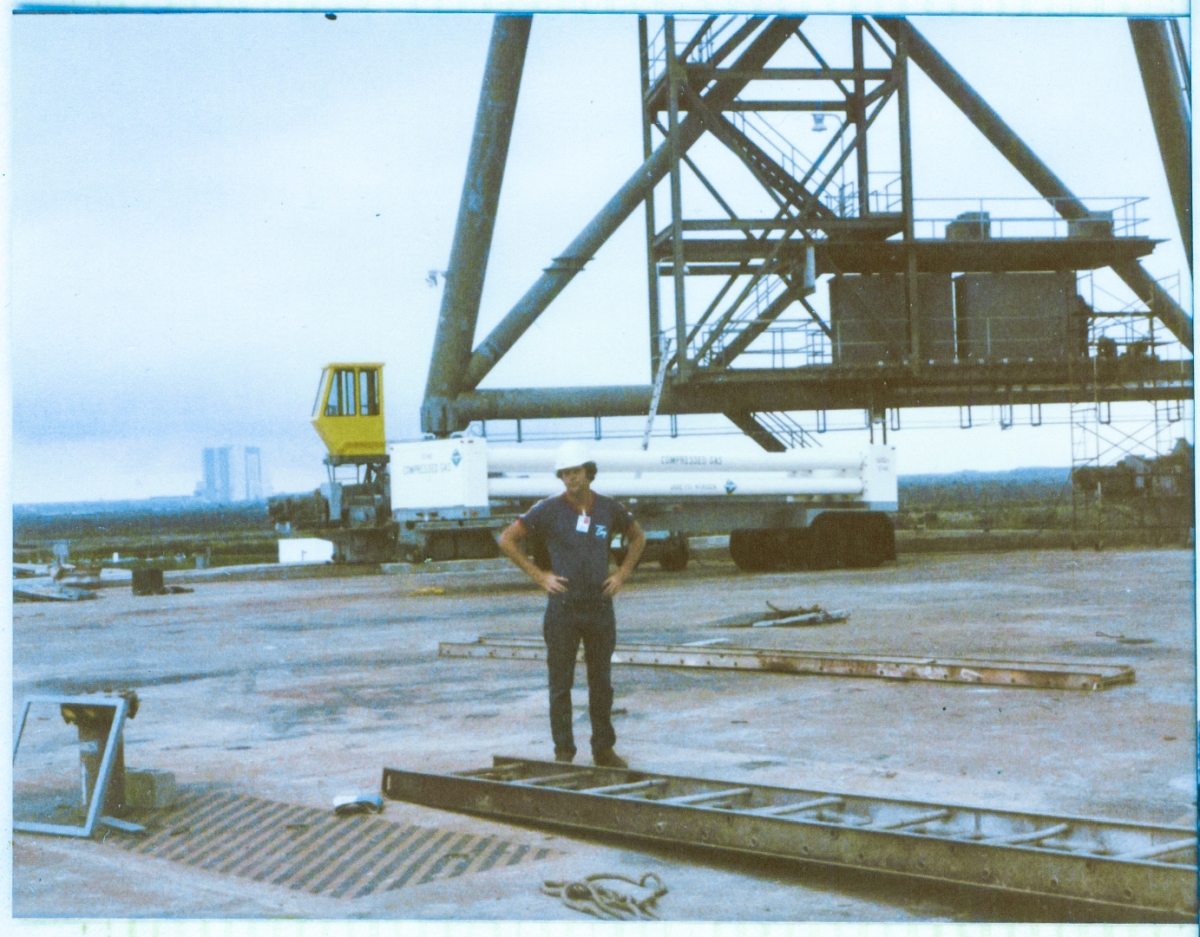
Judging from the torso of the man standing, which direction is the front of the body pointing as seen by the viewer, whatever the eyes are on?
toward the camera

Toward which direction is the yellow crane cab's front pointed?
to the viewer's left

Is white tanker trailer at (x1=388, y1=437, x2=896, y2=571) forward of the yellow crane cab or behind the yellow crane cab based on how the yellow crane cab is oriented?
behind

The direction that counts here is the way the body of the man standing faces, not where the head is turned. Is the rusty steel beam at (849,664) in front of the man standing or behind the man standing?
behind

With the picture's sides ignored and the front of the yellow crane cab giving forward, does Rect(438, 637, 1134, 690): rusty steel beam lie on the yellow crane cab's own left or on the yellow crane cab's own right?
on the yellow crane cab's own left

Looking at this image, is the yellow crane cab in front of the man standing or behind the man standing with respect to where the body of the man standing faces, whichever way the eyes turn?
behind

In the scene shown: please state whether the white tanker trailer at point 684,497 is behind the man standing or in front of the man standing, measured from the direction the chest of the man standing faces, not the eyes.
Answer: behind

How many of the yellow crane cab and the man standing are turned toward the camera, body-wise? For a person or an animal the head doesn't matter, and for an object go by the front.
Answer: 1

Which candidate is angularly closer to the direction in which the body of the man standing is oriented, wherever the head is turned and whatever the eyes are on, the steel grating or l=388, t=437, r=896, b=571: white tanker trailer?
the steel grating

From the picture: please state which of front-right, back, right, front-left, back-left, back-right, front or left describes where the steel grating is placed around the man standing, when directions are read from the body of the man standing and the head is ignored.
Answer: front-right

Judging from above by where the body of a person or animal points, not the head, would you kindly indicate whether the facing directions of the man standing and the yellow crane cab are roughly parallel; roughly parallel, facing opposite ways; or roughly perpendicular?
roughly perpendicular

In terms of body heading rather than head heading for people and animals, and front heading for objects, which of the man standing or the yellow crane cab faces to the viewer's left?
the yellow crane cab

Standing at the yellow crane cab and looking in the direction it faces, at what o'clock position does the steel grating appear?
The steel grating is roughly at 9 o'clock from the yellow crane cab.

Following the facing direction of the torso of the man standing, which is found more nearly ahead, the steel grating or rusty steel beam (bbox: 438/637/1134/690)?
the steel grating
